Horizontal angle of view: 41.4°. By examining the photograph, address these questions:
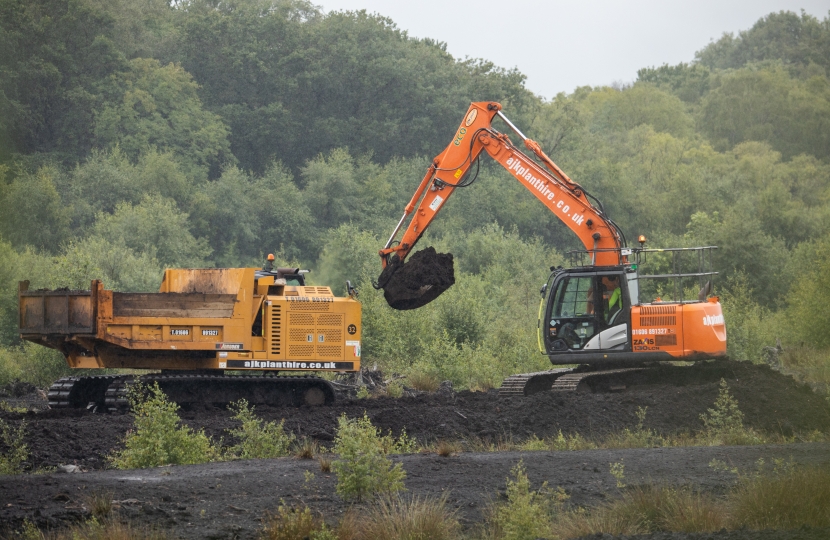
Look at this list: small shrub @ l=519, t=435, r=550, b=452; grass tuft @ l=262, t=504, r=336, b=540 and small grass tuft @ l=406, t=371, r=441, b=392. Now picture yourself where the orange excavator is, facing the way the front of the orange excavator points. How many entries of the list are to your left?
2

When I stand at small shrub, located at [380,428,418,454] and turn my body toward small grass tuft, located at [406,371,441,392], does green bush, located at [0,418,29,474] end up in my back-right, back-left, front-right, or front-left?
back-left

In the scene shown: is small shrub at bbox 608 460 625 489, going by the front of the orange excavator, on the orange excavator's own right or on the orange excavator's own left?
on the orange excavator's own left

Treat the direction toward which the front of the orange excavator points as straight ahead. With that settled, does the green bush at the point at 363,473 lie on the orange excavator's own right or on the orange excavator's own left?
on the orange excavator's own left

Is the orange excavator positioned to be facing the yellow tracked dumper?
yes

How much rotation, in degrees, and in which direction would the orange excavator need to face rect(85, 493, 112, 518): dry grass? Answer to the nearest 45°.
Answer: approximately 45° to its left

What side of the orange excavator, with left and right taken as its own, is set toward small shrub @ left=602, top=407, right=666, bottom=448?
left

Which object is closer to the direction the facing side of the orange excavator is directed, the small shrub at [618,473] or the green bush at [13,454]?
the green bush

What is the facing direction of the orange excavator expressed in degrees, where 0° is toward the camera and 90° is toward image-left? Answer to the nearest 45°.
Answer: approximately 90°

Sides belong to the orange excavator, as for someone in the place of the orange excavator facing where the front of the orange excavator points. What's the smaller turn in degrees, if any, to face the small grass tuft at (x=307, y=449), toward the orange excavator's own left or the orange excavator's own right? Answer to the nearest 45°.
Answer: approximately 45° to the orange excavator's own left

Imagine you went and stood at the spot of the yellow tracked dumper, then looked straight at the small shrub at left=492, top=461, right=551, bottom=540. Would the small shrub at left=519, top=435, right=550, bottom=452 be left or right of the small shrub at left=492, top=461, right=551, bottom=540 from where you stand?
left

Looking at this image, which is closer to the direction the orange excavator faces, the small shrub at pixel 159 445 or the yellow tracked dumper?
the yellow tracked dumper
